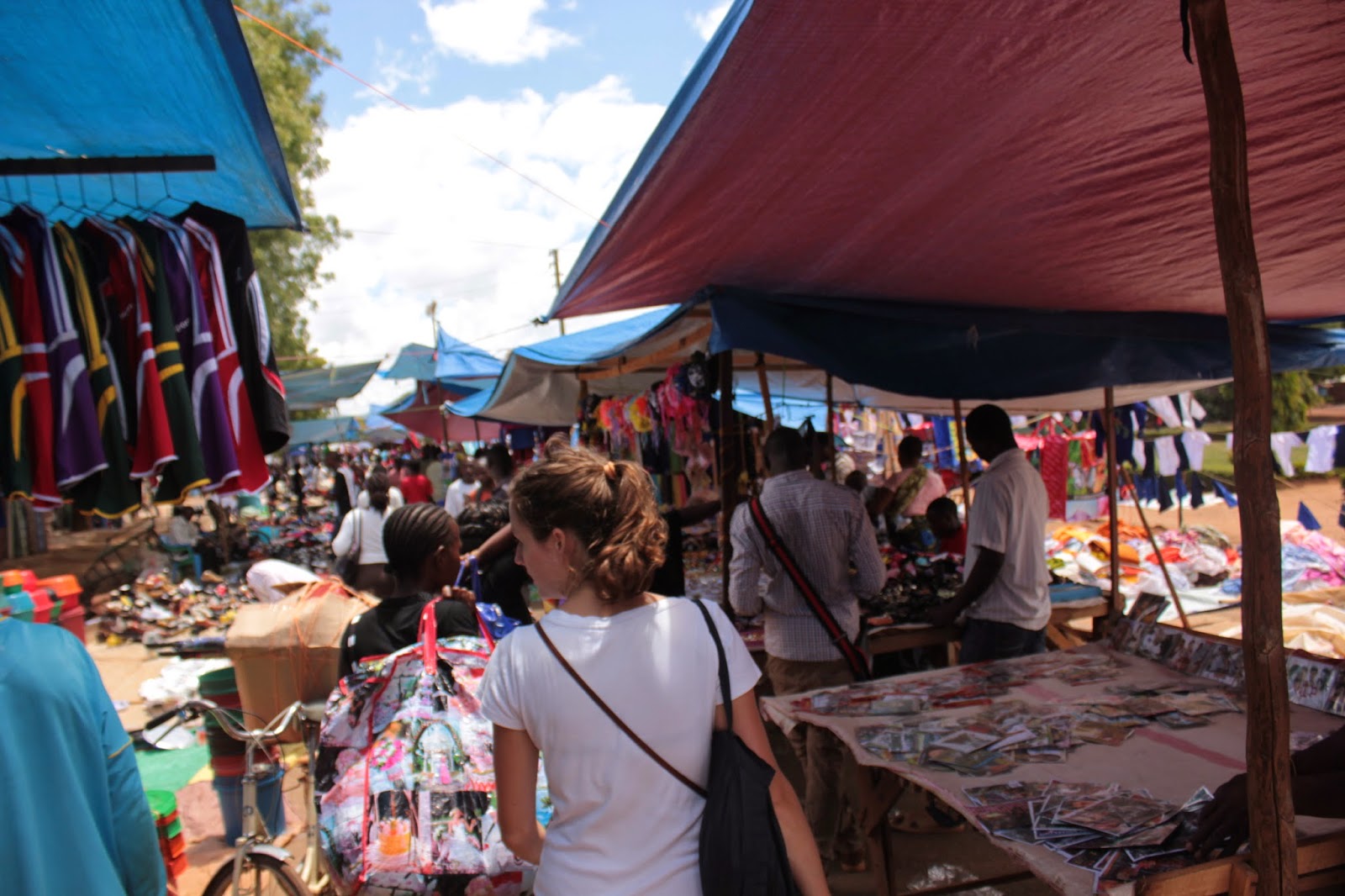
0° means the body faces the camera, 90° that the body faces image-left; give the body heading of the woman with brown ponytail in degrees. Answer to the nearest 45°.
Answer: approximately 180°

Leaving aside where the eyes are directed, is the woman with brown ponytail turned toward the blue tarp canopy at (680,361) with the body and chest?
yes

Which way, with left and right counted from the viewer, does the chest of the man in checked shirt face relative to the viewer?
facing away from the viewer

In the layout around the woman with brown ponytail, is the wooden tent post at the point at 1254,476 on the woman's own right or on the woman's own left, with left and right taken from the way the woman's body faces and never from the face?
on the woman's own right

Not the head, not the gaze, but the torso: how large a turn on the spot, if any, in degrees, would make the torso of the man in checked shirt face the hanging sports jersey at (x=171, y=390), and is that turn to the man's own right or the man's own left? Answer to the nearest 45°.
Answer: approximately 135° to the man's own left

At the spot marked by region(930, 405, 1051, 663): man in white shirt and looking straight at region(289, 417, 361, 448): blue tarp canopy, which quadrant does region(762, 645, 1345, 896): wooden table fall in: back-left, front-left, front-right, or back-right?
back-left

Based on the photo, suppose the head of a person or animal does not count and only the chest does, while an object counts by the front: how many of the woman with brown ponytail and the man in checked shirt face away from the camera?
2

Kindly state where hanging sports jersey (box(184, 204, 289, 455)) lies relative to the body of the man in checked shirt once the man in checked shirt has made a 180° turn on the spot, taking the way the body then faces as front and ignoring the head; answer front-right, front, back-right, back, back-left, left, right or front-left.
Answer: front-right

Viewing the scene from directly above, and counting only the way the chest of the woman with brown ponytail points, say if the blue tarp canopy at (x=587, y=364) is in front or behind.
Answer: in front

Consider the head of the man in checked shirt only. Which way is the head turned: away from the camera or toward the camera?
away from the camera

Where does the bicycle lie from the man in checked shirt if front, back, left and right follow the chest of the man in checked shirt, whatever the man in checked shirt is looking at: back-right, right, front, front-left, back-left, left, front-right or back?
back-left
